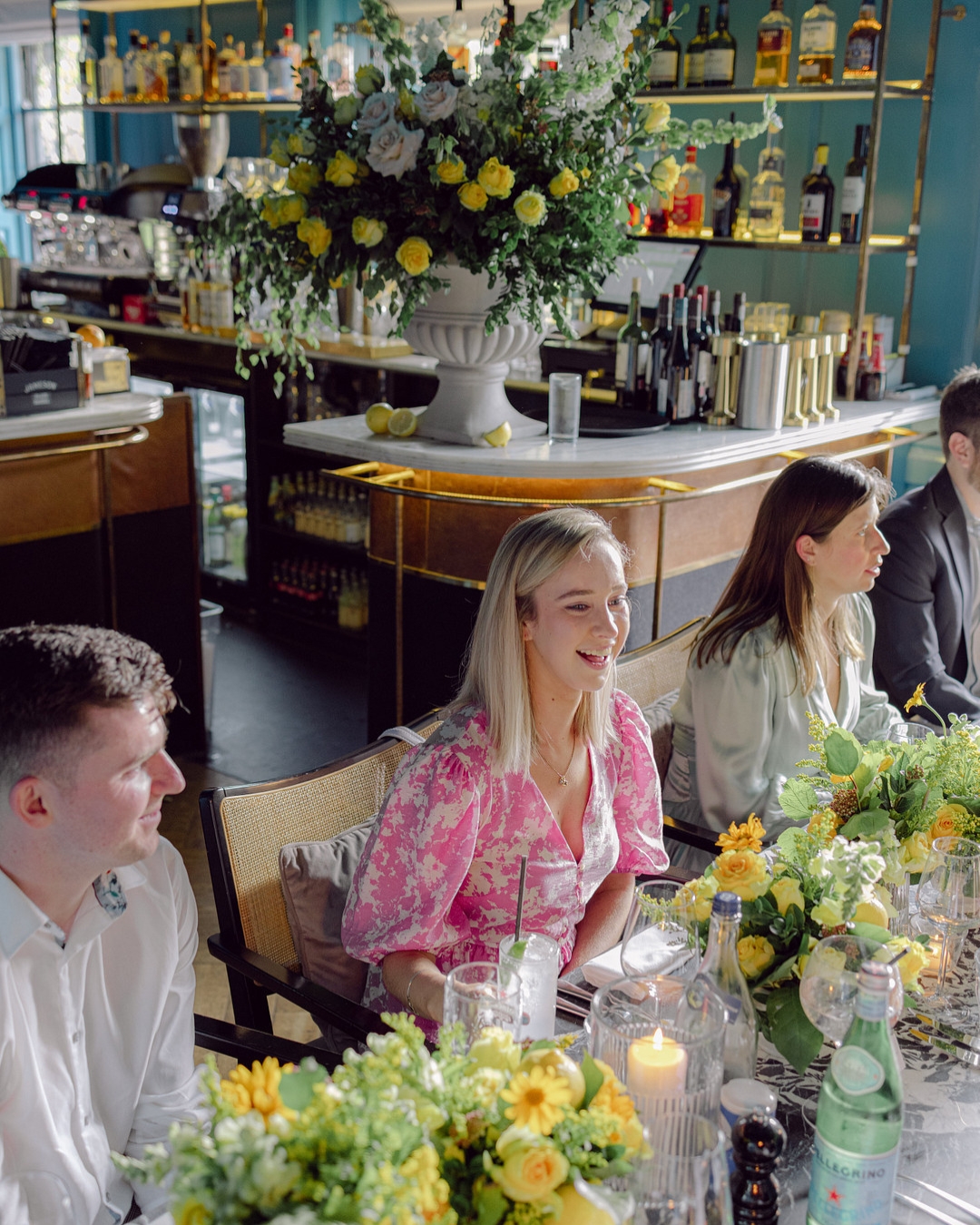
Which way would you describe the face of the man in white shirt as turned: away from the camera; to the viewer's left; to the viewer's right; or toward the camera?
to the viewer's right

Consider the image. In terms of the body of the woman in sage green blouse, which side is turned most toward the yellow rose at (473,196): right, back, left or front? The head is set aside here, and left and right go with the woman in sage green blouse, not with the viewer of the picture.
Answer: back

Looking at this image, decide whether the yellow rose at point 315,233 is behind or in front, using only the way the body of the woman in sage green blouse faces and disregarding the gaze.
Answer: behind

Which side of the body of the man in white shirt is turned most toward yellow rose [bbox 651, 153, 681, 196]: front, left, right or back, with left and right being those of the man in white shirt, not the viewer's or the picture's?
left

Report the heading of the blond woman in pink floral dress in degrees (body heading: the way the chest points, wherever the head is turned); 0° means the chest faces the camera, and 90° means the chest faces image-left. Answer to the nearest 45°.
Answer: approximately 315°

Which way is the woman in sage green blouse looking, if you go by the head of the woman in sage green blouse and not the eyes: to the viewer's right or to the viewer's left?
to the viewer's right

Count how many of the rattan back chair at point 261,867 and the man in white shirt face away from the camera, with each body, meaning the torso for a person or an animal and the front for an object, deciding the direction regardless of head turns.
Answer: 0
